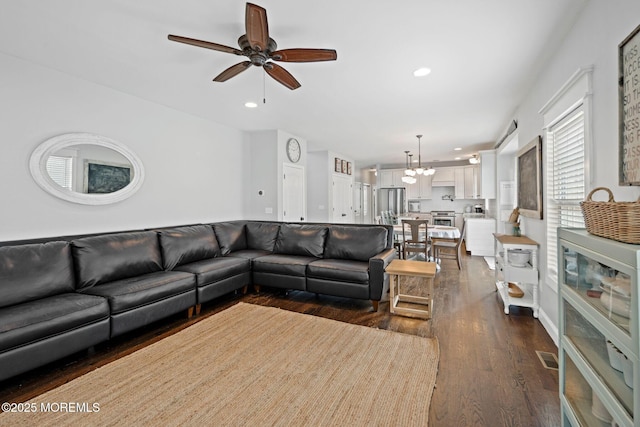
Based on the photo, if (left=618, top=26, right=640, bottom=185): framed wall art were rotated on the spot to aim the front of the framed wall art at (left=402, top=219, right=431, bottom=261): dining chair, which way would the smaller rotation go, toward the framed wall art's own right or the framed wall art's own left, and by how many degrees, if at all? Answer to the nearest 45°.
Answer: approximately 90° to the framed wall art's own right

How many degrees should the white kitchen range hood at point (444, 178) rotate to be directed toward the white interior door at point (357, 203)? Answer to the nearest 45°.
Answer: approximately 90° to its right

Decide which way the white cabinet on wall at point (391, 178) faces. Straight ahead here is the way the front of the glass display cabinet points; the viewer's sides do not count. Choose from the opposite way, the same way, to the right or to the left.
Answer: to the left

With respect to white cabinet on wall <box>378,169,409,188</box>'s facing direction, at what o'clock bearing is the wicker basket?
The wicker basket is roughly at 12 o'clock from the white cabinet on wall.

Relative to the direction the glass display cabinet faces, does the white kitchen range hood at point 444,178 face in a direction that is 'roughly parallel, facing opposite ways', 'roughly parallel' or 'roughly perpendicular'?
roughly perpendicular

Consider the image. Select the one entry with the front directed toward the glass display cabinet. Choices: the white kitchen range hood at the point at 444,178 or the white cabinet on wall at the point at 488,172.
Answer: the white kitchen range hood

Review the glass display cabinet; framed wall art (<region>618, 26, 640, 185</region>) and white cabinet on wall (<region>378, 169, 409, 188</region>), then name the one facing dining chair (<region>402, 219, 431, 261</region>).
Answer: the white cabinet on wall

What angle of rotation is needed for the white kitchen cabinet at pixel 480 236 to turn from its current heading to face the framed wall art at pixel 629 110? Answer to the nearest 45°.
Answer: approximately 90° to its left

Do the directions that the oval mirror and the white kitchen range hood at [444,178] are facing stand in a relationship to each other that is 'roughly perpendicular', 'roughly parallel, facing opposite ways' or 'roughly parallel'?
roughly perpendicular

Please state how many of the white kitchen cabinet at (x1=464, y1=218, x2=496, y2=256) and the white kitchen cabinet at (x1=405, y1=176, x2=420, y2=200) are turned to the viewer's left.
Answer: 1

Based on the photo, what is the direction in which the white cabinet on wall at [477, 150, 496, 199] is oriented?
to the viewer's left

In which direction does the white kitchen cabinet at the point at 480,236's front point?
to the viewer's left
